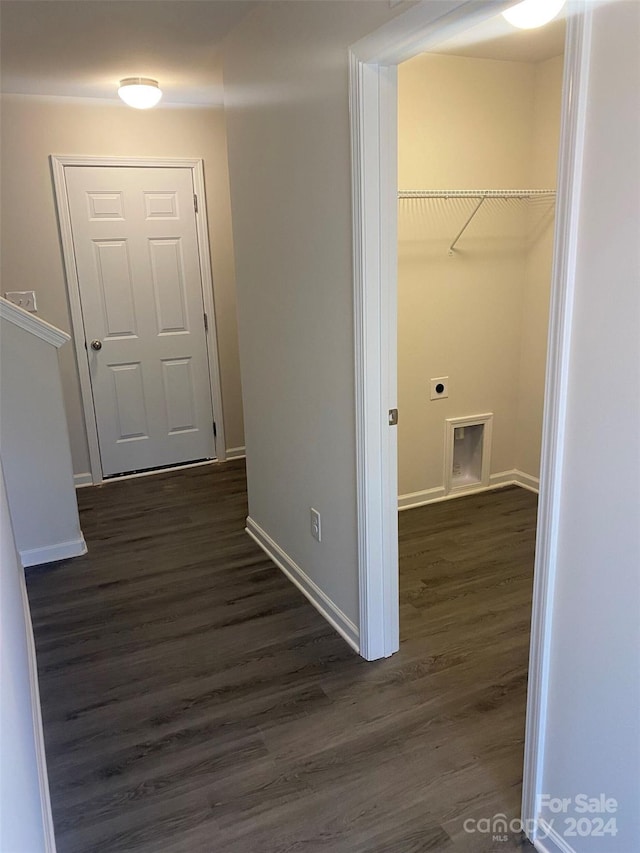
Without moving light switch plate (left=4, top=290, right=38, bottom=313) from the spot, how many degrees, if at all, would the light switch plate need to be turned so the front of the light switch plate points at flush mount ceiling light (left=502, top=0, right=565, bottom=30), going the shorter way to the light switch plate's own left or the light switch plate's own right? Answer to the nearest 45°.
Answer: approximately 45° to the light switch plate's own left

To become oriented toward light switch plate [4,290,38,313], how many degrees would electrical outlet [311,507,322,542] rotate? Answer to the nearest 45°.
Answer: approximately 90° to its right

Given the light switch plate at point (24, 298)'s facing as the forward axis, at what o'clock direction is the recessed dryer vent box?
The recessed dryer vent box is roughly at 10 o'clock from the light switch plate.

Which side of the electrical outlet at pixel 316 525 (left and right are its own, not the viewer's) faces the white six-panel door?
right

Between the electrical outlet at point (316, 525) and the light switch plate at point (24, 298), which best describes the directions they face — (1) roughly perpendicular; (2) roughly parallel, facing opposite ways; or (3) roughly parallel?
roughly perpendicular

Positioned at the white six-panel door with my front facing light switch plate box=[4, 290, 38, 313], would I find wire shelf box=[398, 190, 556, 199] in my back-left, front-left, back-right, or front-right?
back-left

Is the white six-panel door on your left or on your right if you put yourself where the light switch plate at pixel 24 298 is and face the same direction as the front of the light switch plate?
on your left

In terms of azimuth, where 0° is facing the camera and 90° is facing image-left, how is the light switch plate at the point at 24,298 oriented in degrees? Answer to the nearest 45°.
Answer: approximately 0°
